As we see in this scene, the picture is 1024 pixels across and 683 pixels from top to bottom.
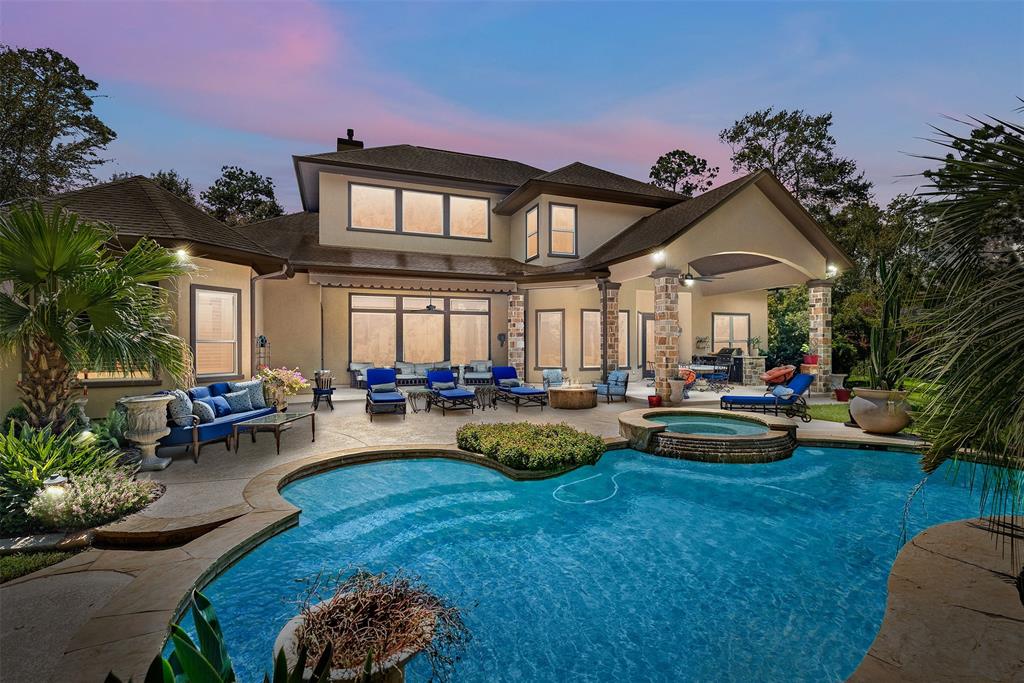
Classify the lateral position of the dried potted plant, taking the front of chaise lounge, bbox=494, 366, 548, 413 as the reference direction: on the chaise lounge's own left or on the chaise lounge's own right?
on the chaise lounge's own right

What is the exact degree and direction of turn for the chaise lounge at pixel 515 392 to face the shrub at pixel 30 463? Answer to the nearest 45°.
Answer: approximately 90° to its right

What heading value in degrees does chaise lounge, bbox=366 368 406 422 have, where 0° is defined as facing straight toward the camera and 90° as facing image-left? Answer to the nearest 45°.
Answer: approximately 0°

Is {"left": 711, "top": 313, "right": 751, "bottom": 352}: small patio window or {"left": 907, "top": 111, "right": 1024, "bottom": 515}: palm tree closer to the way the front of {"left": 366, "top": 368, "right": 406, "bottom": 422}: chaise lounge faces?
the palm tree

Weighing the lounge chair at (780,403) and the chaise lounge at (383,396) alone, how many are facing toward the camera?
1

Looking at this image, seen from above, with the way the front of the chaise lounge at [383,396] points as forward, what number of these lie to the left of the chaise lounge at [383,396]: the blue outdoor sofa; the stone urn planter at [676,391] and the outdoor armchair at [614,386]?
2

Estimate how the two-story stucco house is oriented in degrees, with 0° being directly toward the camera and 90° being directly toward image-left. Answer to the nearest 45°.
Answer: approximately 180°

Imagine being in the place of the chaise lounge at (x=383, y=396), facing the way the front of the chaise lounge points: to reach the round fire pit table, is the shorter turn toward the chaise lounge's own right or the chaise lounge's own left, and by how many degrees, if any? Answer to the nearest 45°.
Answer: approximately 90° to the chaise lounge's own left

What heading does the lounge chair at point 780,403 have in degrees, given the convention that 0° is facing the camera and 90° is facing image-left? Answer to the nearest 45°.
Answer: approximately 90°

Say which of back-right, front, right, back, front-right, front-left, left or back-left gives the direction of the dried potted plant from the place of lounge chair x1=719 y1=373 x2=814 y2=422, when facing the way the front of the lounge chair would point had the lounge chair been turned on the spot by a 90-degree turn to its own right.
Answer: back

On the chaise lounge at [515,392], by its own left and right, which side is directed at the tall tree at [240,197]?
back
